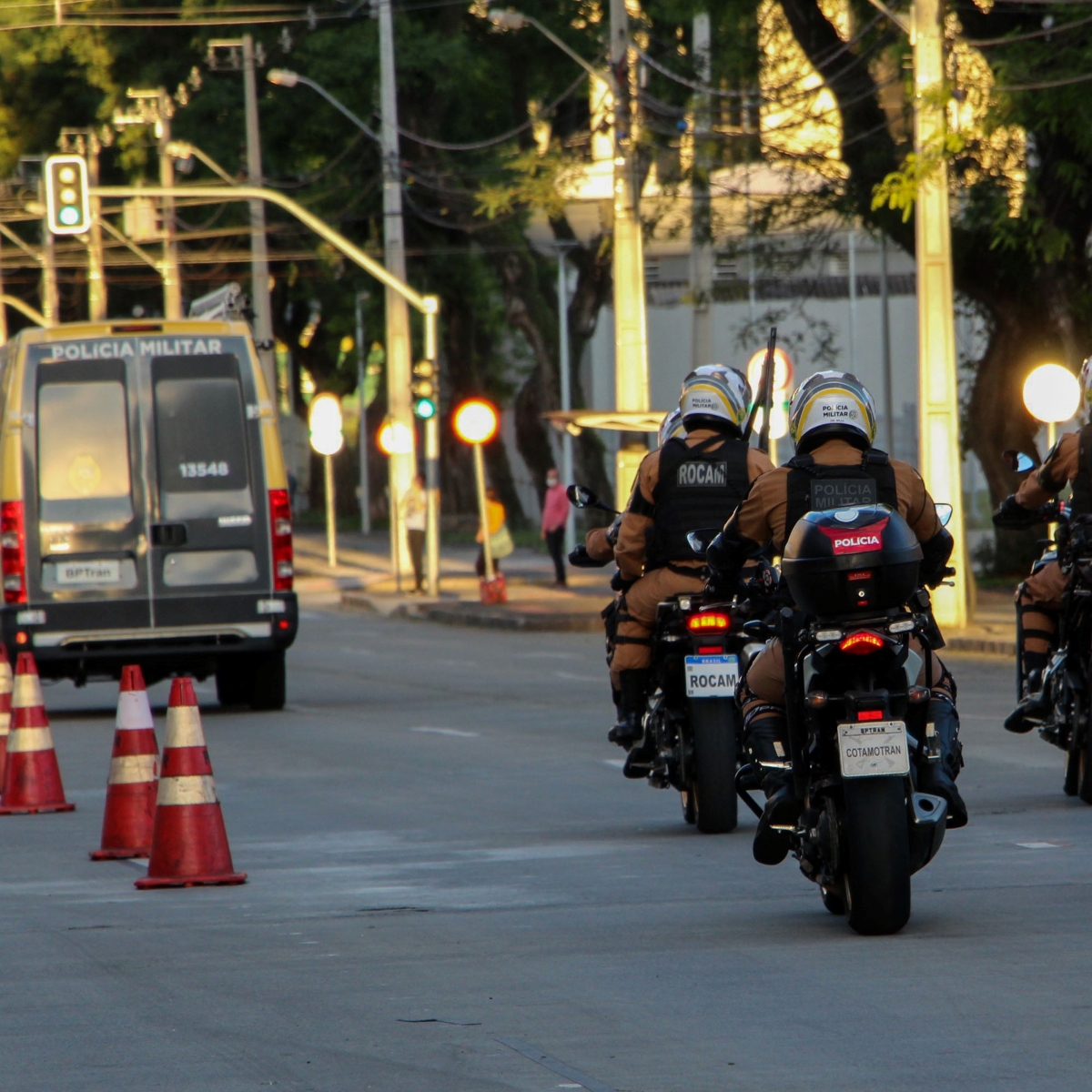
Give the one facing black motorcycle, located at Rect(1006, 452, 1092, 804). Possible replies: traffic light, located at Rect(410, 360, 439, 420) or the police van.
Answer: the traffic light

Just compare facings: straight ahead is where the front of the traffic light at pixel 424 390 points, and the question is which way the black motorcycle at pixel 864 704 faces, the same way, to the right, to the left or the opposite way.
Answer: the opposite way

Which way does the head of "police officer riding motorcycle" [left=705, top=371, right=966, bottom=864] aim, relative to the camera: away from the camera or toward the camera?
away from the camera

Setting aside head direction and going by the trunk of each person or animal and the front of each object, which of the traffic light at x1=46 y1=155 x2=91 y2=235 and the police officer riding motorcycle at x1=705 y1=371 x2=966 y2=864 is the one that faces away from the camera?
the police officer riding motorcycle

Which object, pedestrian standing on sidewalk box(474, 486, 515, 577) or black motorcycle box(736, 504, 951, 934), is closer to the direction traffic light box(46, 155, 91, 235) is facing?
the black motorcycle

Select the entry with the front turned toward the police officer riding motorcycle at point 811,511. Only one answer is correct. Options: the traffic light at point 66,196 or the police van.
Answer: the traffic light

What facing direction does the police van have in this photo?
away from the camera

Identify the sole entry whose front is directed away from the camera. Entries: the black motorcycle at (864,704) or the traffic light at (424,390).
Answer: the black motorcycle

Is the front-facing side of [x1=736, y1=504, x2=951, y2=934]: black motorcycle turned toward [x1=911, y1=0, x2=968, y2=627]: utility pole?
yes

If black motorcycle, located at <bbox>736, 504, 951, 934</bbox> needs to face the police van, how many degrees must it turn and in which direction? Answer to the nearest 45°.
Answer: approximately 45° to its left

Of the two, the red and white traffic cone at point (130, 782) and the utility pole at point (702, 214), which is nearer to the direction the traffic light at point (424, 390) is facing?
the red and white traffic cone

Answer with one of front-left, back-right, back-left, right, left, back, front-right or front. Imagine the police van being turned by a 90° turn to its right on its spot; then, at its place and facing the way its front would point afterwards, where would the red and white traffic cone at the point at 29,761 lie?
right

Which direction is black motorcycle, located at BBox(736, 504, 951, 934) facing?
away from the camera

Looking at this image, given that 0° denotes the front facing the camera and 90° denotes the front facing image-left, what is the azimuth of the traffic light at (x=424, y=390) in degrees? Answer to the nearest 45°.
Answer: approximately 0°

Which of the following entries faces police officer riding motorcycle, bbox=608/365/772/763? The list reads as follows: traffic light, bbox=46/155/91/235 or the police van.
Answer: the traffic light
